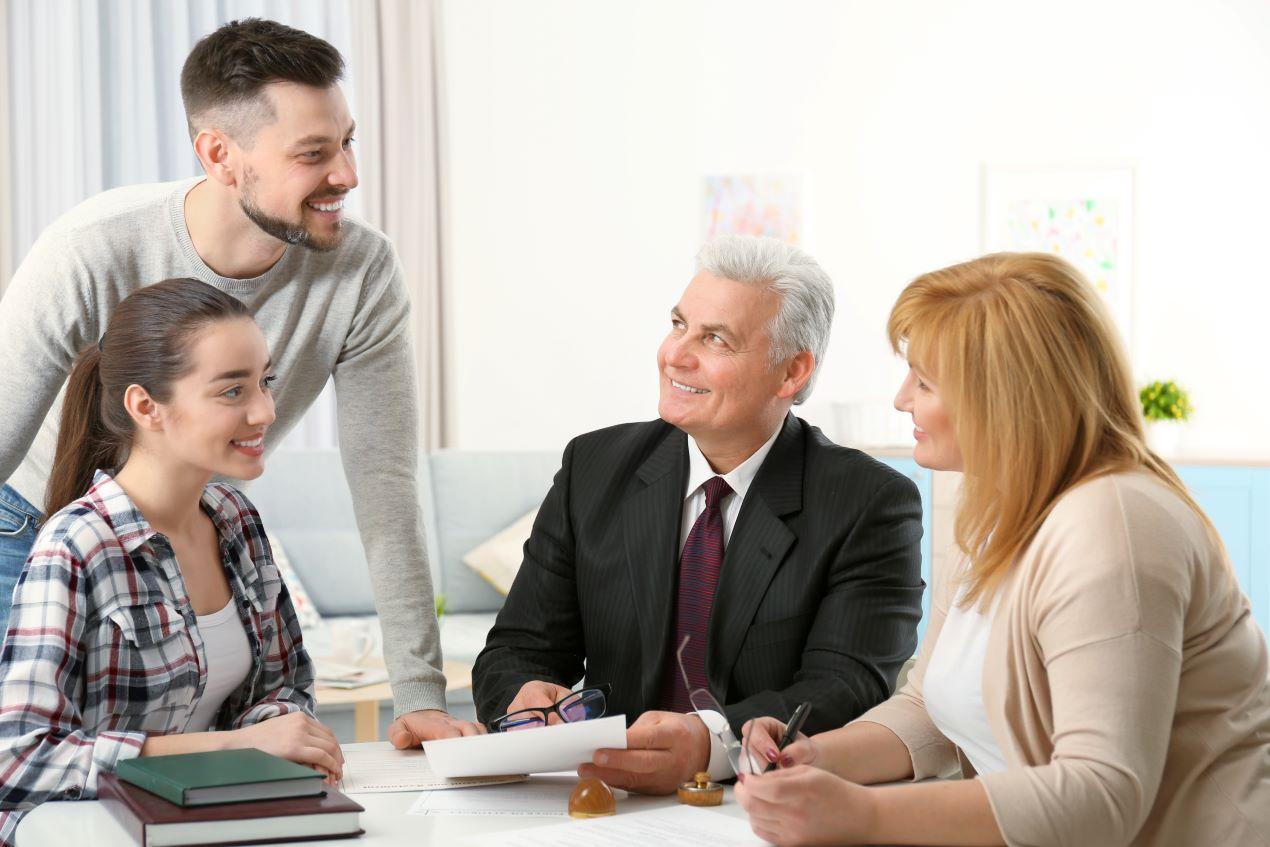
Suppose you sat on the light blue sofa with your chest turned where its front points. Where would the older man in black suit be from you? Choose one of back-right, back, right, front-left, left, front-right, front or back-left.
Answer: front

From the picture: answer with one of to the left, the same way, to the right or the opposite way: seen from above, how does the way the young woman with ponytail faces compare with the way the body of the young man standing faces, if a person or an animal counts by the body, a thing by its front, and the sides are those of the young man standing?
the same way

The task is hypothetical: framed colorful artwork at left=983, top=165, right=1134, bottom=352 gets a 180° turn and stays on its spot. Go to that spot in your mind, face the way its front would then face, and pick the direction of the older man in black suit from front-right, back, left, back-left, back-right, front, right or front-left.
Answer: back

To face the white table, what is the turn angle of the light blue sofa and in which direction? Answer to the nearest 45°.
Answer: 0° — it already faces it

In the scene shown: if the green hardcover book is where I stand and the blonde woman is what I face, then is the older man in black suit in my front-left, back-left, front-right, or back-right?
front-left

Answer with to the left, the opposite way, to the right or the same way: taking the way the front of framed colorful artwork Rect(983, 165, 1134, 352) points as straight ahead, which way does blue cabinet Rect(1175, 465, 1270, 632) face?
the same way

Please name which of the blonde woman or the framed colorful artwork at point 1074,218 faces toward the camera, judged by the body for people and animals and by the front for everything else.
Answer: the framed colorful artwork

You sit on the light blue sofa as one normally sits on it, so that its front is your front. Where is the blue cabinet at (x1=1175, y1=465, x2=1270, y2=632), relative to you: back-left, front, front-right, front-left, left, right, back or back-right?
left

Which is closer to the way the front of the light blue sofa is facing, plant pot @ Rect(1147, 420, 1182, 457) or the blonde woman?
the blonde woman

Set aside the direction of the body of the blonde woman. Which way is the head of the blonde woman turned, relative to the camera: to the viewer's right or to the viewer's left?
to the viewer's left

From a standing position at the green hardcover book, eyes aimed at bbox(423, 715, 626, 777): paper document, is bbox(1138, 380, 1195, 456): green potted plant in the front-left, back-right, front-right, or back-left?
front-left

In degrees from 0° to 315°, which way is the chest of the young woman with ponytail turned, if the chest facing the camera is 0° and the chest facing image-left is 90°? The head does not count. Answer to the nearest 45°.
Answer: approximately 315°

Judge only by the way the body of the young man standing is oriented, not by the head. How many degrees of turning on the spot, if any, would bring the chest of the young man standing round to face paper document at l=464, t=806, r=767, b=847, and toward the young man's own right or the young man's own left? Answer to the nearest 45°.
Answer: approximately 45° to the young man's own right

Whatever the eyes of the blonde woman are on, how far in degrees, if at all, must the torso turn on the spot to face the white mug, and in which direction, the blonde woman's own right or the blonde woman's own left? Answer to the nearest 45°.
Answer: approximately 45° to the blonde woman's own right

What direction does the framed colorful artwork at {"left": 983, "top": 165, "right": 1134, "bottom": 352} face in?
toward the camera

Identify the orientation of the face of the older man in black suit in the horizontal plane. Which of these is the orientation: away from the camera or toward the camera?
toward the camera

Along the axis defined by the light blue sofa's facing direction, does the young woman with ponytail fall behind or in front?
in front
